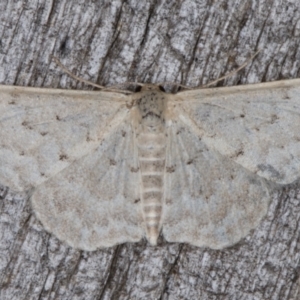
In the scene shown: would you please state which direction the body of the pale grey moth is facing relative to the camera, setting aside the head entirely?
away from the camera
